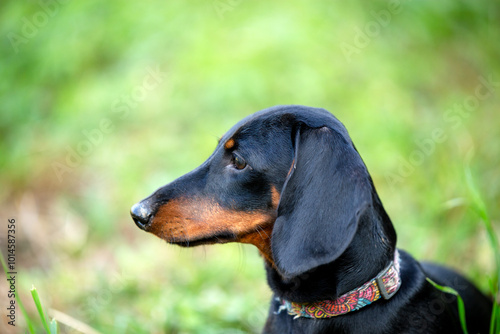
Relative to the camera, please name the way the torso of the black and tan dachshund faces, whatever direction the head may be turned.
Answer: to the viewer's left
